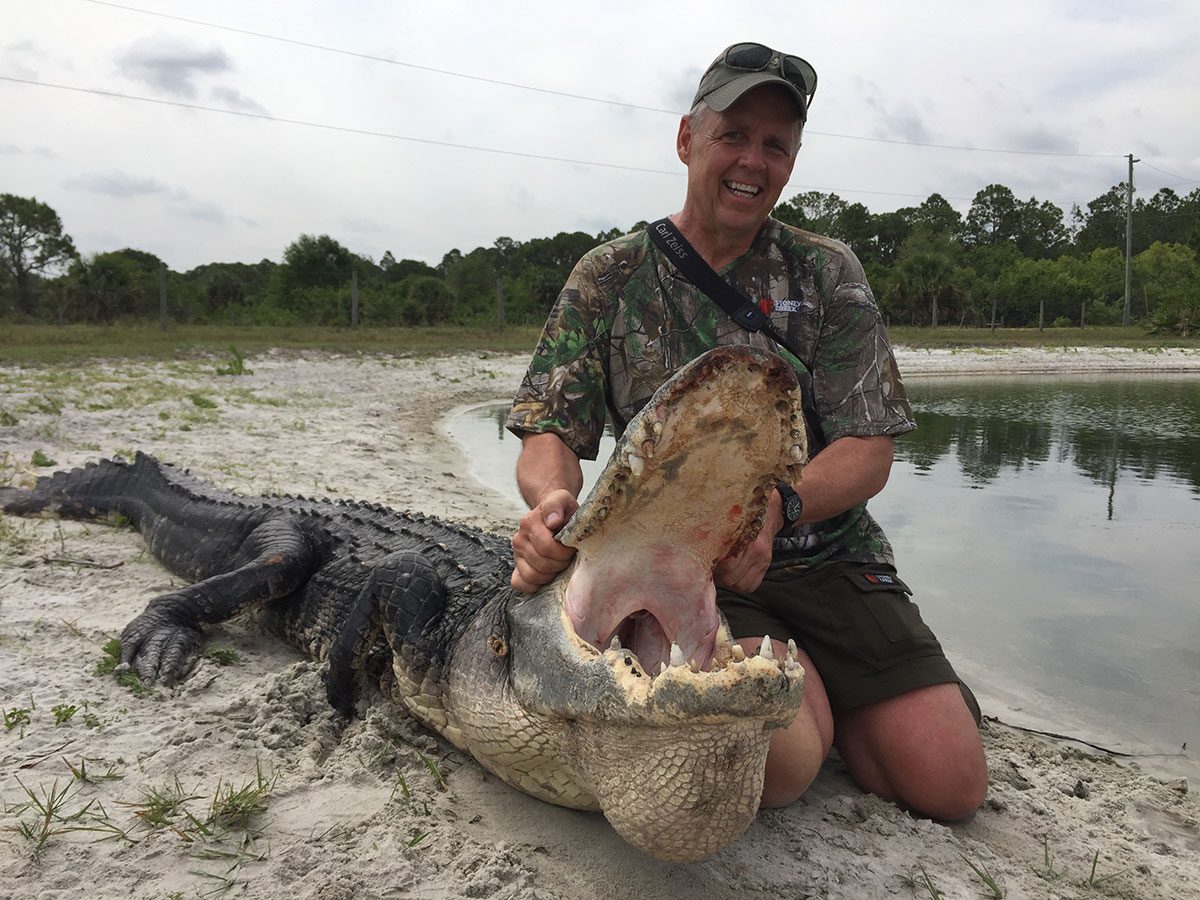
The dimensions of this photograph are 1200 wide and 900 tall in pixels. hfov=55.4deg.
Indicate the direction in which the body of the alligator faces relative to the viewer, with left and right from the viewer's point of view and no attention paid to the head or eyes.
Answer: facing the viewer and to the right of the viewer

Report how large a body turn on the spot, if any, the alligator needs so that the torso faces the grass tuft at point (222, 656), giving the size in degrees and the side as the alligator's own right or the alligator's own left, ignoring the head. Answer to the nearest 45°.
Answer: approximately 180°

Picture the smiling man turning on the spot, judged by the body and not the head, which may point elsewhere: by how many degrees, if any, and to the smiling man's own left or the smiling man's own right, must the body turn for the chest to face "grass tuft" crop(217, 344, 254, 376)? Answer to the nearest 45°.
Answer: approximately 135° to the smiling man's own right

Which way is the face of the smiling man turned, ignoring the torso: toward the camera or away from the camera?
toward the camera

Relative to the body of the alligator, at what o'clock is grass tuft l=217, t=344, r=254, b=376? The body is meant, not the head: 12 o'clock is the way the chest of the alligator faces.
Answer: The grass tuft is roughly at 7 o'clock from the alligator.

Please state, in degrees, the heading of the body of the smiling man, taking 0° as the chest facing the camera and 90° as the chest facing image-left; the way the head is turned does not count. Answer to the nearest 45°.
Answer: approximately 0°

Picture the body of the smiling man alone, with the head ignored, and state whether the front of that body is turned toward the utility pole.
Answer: no

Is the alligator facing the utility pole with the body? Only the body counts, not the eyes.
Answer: no

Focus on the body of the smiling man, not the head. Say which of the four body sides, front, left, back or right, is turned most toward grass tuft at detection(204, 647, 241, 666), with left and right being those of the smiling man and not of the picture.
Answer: right

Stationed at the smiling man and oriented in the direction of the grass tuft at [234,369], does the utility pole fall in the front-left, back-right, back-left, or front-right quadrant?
front-right
